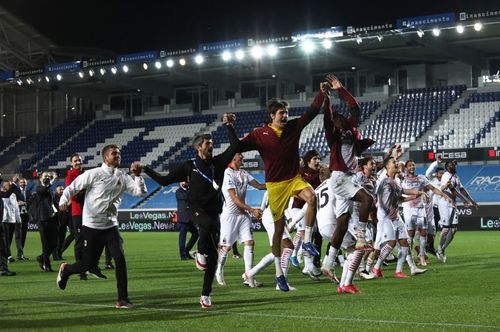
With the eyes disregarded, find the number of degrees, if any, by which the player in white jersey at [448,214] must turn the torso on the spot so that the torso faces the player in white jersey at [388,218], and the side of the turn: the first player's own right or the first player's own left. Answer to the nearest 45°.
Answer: approximately 45° to the first player's own right

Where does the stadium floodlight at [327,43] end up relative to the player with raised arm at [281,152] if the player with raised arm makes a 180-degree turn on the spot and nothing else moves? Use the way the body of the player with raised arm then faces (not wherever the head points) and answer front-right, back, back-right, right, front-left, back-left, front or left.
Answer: front-right

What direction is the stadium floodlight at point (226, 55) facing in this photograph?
toward the camera

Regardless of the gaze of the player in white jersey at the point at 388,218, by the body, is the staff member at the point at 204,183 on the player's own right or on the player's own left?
on the player's own right

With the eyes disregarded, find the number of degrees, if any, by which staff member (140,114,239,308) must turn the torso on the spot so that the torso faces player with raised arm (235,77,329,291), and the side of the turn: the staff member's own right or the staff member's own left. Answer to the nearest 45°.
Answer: approximately 45° to the staff member's own left

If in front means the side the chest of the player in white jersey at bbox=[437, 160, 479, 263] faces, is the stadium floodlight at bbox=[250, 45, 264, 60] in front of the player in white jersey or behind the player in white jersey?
behind

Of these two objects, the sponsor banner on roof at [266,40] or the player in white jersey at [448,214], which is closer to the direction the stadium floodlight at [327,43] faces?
the player in white jersey

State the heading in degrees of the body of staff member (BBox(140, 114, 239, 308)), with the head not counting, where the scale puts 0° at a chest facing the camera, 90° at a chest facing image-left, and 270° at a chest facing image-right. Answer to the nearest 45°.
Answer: approximately 315°

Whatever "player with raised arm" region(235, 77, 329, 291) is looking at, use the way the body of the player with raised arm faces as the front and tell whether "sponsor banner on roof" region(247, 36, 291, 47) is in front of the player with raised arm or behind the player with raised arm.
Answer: behind

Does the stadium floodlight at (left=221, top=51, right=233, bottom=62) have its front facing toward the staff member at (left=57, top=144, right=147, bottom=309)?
yes
